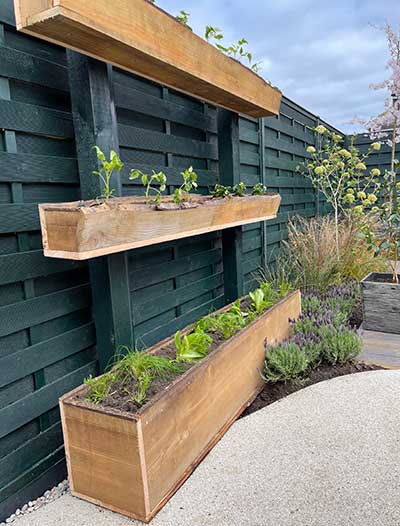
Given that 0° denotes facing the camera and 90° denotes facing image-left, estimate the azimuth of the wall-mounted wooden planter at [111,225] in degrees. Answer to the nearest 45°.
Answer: approximately 315°

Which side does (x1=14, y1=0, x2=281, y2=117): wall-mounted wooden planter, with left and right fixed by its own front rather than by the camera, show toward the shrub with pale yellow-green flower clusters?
left

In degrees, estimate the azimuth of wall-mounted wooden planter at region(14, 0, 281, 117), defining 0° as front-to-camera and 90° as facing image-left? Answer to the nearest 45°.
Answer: approximately 315°

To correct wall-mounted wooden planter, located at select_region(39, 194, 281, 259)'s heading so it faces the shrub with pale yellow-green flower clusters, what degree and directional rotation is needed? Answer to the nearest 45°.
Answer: approximately 90° to its left

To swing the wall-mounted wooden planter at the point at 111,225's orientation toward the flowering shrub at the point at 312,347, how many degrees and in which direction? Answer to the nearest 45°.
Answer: approximately 90° to its left
